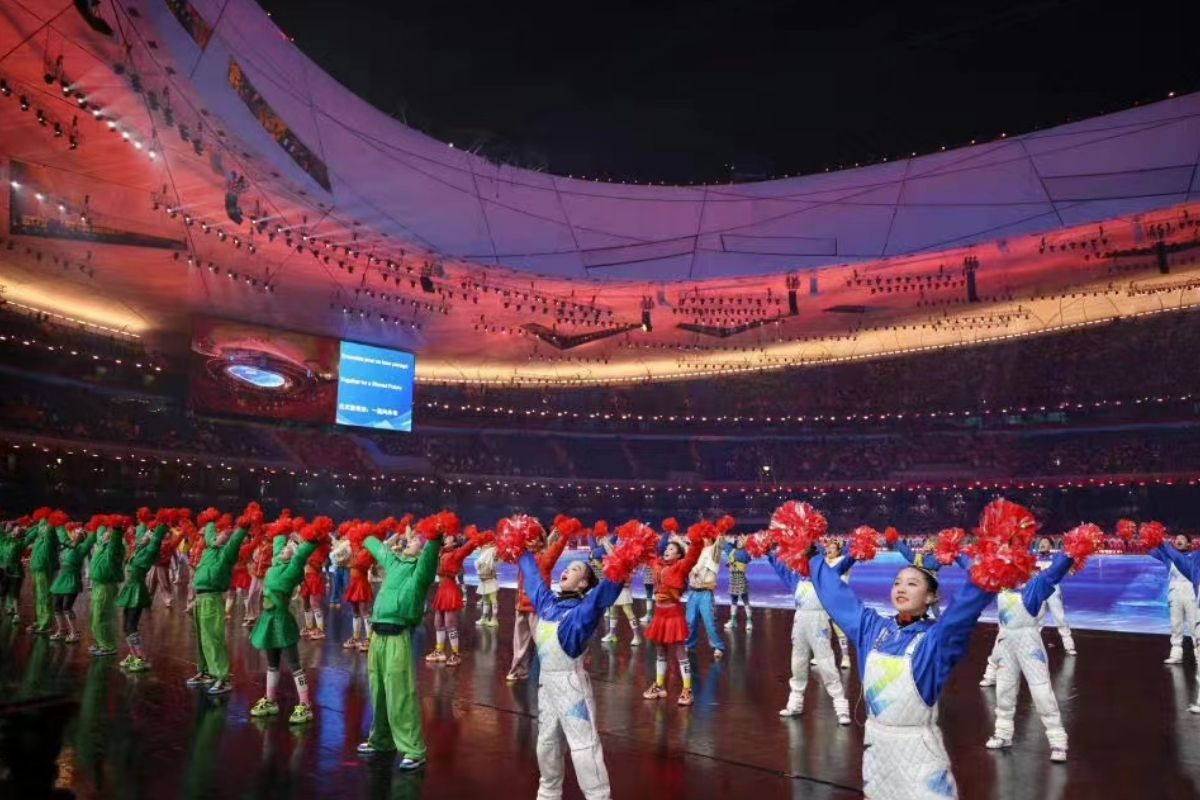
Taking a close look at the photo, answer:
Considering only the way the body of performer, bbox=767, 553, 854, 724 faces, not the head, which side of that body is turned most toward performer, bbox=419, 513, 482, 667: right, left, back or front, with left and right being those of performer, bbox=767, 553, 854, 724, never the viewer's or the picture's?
right
